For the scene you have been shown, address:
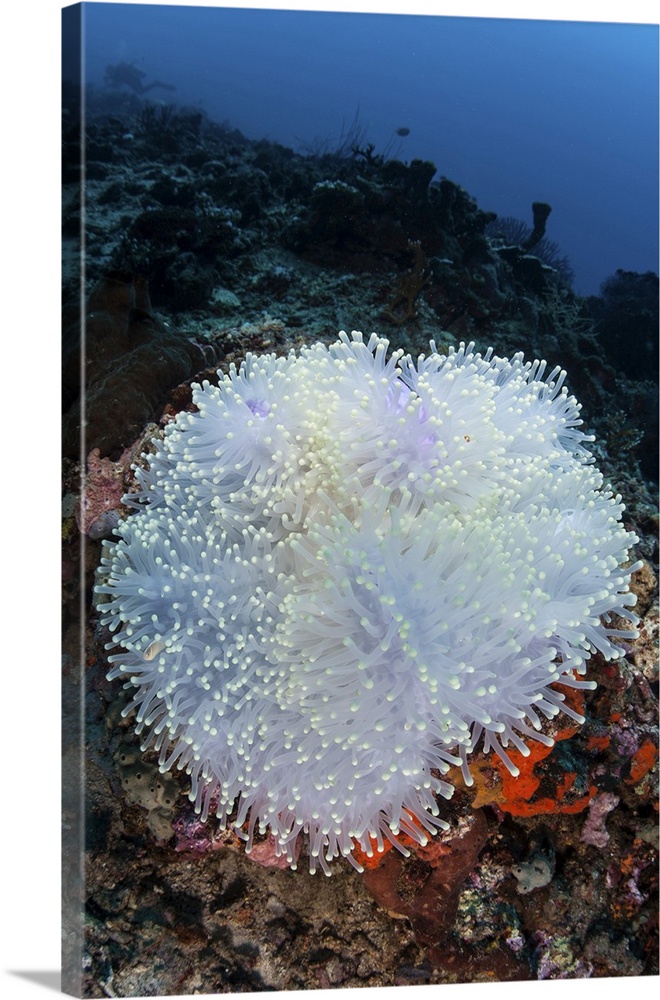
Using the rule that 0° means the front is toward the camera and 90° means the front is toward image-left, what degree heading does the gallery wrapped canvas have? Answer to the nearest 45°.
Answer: approximately 315°
